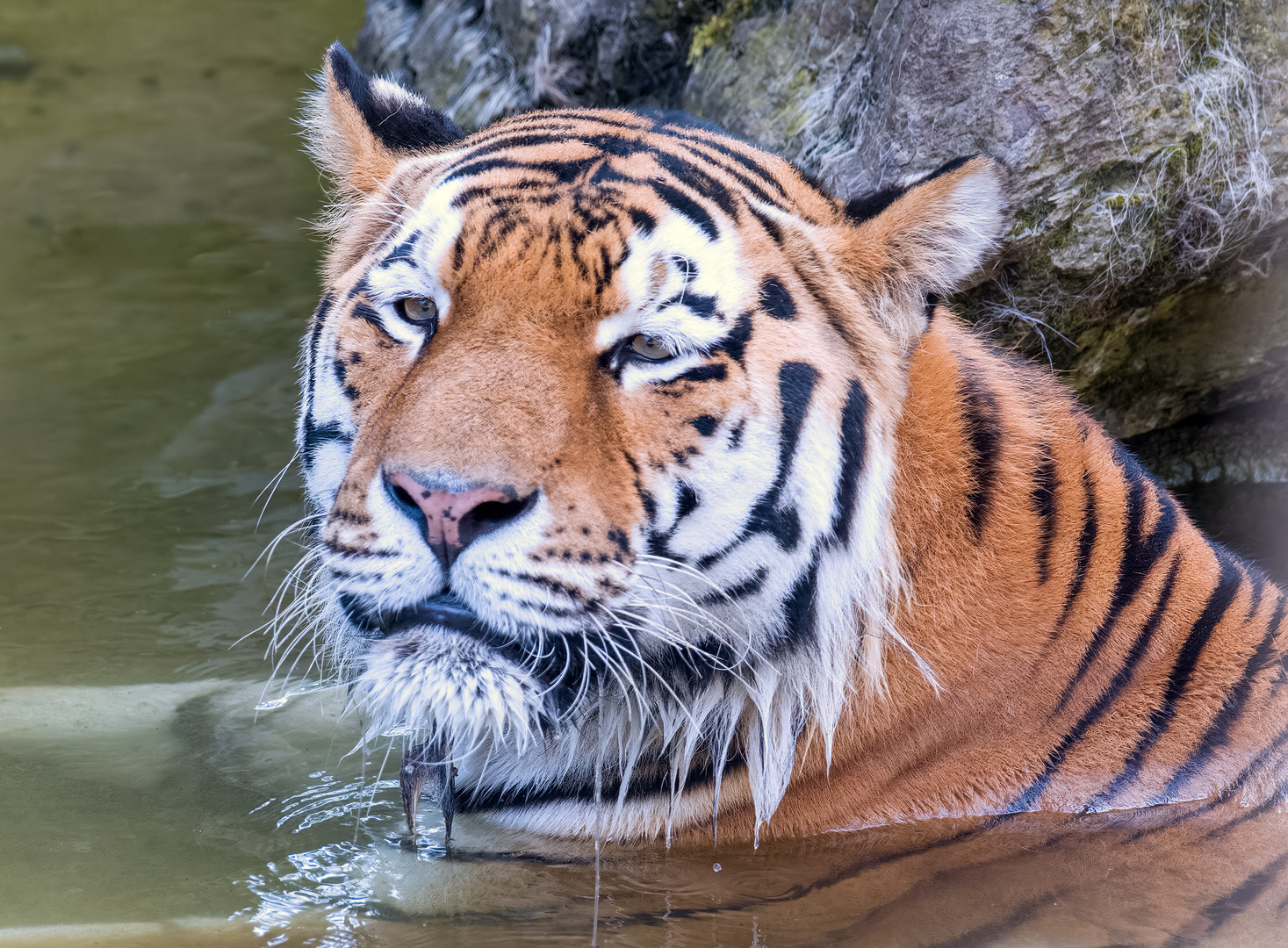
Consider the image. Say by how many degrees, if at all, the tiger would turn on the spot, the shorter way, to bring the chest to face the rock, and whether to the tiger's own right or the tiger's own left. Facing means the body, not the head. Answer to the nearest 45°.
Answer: approximately 135° to the tiger's own right

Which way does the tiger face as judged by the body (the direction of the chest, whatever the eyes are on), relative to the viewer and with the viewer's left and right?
facing the viewer and to the left of the viewer
